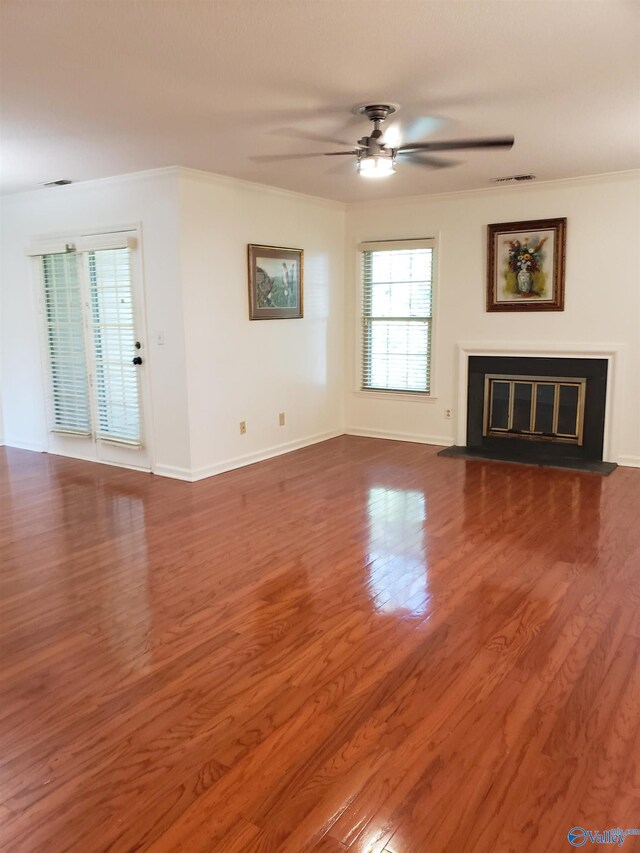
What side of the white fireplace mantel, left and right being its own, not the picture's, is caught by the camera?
front

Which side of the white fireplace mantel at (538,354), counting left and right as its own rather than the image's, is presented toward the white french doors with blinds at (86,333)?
right

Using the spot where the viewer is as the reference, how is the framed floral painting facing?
facing the viewer

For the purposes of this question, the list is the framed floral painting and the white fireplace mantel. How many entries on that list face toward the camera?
2

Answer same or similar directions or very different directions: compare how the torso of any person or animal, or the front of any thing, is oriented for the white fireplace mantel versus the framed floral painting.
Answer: same or similar directions

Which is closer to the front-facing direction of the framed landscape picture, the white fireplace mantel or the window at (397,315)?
the white fireplace mantel

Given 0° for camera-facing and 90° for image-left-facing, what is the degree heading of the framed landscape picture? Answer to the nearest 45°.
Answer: approximately 315°

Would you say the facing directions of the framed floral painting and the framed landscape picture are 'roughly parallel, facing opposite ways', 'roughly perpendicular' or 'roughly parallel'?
roughly perpendicular

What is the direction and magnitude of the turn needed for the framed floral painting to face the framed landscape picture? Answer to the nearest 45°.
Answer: approximately 90° to its right

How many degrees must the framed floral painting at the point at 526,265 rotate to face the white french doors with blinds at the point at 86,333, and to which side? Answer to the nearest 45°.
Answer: approximately 45° to its right

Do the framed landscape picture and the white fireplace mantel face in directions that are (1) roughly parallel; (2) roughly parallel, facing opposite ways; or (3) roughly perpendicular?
roughly perpendicular

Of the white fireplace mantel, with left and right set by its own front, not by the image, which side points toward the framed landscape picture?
right
